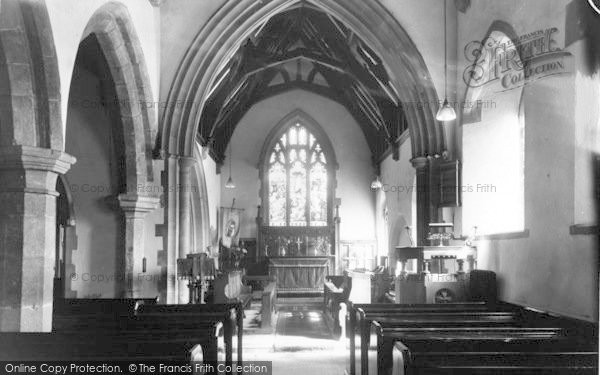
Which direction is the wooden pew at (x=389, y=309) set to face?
away from the camera

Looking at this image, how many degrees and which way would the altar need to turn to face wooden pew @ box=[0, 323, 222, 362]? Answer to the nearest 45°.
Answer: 0° — it already faces it

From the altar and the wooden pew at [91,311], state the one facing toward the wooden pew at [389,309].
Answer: the altar

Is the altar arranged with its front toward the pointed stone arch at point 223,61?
yes

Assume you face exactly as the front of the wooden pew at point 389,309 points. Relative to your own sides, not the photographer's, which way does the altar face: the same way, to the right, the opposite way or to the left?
the opposite way

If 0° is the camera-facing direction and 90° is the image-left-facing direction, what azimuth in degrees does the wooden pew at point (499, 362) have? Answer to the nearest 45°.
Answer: approximately 180°

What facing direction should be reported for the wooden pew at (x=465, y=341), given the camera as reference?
facing away from the viewer

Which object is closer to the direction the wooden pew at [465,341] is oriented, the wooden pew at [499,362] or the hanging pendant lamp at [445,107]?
the hanging pendant lamp

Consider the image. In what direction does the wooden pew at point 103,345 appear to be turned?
away from the camera

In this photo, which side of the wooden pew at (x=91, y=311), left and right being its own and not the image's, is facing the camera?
back

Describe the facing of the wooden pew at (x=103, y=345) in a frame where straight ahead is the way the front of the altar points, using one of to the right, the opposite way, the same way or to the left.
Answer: the opposite way

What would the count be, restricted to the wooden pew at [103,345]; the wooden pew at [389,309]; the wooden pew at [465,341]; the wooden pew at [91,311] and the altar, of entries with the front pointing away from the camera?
4
